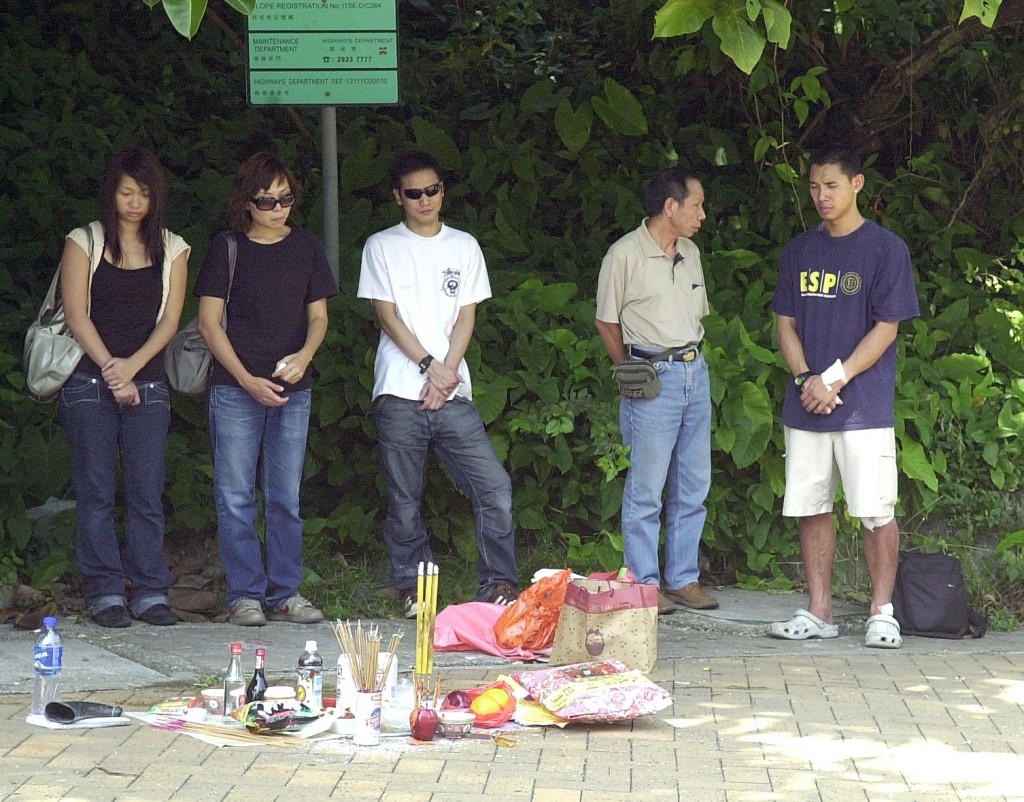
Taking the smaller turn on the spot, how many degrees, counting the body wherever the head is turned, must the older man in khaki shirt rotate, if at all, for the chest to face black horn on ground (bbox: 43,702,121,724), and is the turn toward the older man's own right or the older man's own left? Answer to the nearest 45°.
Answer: approximately 90° to the older man's own right

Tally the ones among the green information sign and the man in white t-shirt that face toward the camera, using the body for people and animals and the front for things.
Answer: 2

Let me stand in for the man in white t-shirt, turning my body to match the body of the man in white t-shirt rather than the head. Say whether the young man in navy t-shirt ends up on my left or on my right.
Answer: on my left

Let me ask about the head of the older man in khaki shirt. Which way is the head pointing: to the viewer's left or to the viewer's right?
to the viewer's right

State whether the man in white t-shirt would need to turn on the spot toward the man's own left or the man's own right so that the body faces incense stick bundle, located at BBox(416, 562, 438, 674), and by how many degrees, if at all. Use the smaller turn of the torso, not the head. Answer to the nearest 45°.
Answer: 0° — they already face it

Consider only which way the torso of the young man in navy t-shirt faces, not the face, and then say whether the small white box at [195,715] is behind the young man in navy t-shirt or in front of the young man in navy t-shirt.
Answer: in front

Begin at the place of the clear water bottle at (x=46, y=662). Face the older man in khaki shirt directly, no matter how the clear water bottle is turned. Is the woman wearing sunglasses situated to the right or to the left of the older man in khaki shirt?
left

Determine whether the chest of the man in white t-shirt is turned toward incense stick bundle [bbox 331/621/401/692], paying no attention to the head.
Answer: yes
